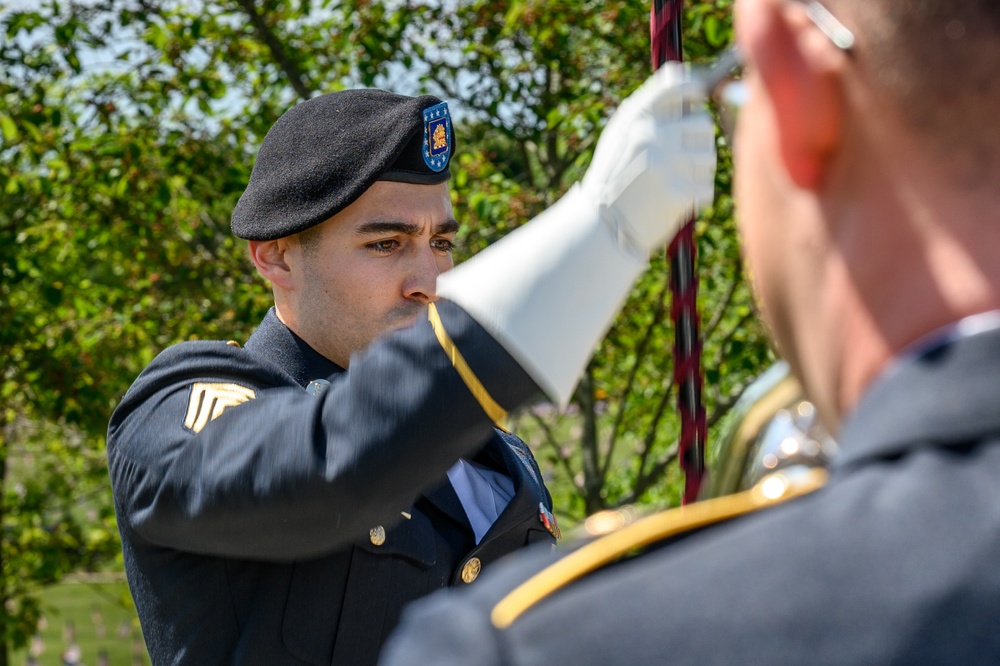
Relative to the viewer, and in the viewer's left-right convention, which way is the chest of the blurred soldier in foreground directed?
facing away from the viewer and to the left of the viewer

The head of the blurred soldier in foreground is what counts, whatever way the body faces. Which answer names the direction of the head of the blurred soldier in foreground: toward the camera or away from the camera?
away from the camera
